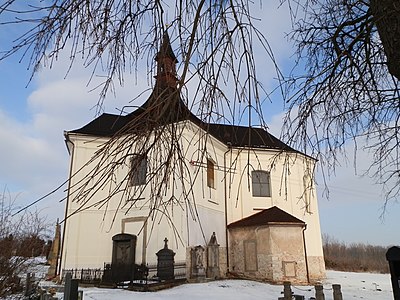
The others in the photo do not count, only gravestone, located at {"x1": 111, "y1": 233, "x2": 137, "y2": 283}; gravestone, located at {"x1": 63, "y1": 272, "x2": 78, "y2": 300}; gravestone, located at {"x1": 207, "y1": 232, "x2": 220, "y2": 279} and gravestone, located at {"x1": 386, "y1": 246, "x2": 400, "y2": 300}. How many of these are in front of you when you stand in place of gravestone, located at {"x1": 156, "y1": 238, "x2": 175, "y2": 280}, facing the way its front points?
2

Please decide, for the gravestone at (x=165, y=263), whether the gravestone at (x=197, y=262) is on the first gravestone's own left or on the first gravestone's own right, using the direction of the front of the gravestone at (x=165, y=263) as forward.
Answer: on the first gravestone's own left

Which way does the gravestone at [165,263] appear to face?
toward the camera

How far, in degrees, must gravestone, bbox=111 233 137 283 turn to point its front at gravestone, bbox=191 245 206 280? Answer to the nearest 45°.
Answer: approximately 90° to its left

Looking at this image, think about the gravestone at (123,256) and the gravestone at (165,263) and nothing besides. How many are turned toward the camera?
2

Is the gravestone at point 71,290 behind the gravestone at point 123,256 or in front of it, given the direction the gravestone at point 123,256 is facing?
in front

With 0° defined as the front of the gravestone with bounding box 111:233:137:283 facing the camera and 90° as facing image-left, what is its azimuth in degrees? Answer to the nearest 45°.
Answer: approximately 0°

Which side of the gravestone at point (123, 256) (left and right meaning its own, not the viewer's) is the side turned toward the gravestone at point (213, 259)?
left

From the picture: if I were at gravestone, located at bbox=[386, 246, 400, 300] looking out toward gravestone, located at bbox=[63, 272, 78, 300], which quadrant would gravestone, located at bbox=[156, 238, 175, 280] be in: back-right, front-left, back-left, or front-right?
front-right

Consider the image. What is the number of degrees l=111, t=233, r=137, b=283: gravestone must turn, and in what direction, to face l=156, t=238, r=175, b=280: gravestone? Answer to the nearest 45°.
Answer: approximately 45° to its left

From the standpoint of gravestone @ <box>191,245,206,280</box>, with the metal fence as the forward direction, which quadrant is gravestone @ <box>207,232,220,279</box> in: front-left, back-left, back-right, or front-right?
back-right
